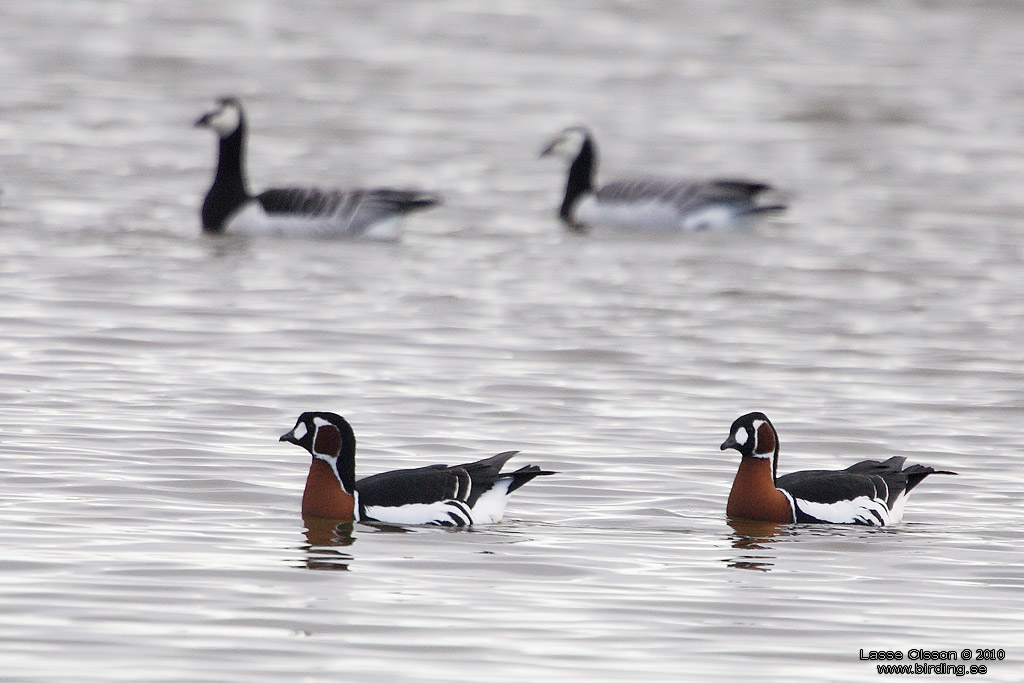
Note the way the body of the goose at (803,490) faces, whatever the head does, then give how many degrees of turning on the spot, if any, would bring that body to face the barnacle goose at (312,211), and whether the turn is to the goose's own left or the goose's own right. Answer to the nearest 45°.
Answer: approximately 45° to the goose's own right

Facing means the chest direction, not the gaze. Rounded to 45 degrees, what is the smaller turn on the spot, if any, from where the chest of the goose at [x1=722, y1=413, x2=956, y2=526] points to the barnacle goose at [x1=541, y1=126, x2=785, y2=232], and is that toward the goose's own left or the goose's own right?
approximately 90° to the goose's own right

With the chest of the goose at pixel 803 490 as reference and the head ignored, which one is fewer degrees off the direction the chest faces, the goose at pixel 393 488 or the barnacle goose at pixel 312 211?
the goose

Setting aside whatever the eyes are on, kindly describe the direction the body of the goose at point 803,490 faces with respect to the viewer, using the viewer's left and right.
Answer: facing to the left of the viewer

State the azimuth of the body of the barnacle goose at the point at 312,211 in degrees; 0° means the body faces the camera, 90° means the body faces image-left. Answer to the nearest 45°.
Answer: approximately 90°

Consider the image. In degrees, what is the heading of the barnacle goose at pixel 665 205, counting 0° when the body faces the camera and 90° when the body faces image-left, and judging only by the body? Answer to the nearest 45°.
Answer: approximately 90°

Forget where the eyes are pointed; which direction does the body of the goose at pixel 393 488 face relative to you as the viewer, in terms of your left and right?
facing to the left of the viewer

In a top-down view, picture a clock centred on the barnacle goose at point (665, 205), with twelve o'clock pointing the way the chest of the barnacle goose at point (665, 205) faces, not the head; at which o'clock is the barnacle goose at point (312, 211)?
the barnacle goose at point (312, 211) is roughly at 11 o'clock from the barnacle goose at point (665, 205).

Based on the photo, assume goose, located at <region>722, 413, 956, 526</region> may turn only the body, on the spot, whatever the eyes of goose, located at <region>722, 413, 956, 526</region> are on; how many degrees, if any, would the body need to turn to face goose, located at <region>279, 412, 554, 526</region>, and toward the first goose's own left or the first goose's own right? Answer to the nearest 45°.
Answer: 0° — it already faces it
